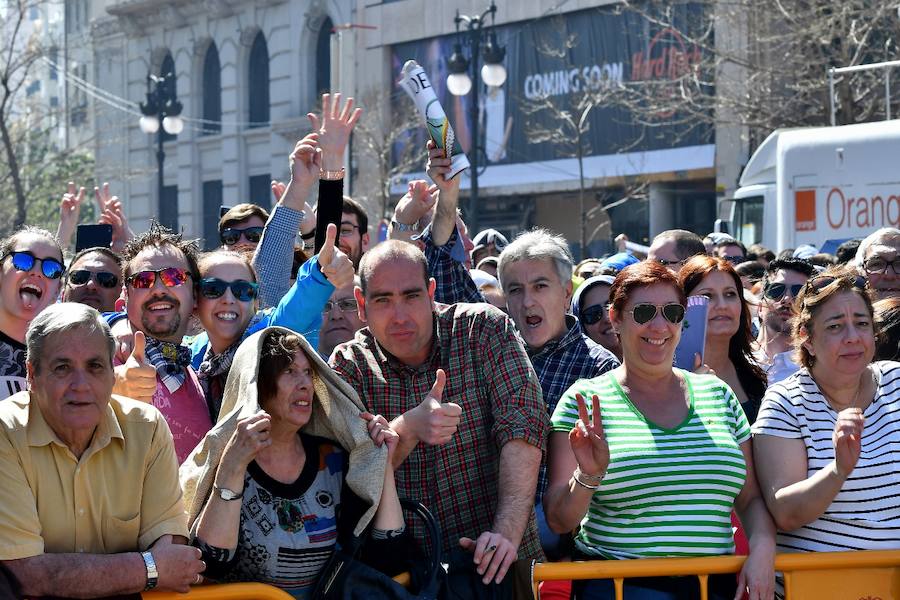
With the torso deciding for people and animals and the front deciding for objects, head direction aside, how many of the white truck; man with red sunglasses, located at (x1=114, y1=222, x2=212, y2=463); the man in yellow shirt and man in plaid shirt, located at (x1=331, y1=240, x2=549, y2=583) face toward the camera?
3

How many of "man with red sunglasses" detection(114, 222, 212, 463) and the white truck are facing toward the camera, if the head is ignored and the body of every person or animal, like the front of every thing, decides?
1

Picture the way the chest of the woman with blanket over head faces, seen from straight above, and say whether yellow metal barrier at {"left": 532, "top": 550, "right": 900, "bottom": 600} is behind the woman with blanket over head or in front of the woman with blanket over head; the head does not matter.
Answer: in front

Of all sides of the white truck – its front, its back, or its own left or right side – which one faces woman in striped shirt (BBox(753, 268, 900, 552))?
left

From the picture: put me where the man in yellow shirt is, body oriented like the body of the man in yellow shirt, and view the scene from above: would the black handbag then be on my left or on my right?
on my left

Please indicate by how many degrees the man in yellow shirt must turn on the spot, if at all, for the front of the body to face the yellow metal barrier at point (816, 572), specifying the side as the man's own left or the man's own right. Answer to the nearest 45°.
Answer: approximately 90° to the man's own left

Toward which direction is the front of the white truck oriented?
to the viewer's left

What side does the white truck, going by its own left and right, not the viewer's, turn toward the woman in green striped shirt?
left
